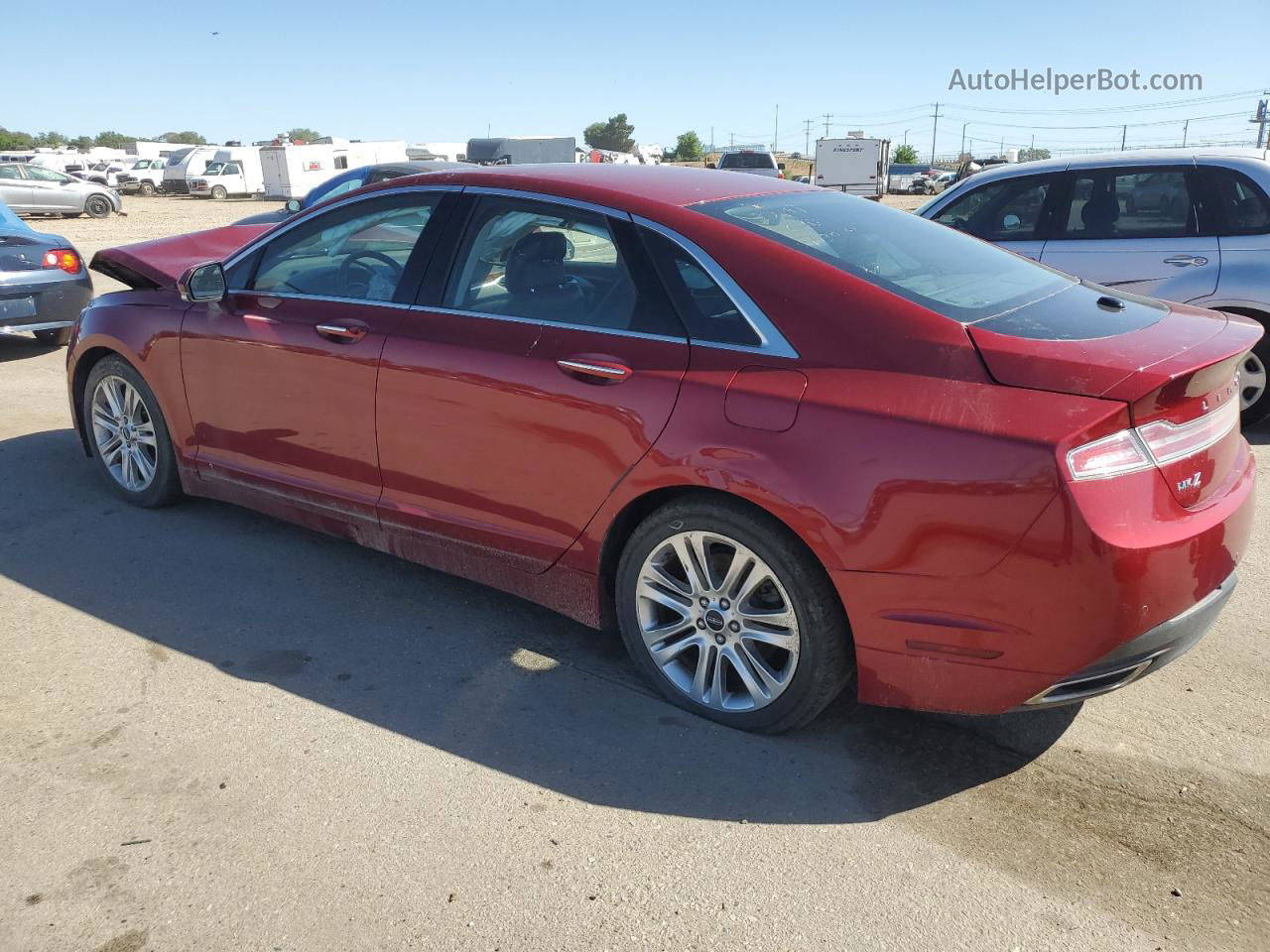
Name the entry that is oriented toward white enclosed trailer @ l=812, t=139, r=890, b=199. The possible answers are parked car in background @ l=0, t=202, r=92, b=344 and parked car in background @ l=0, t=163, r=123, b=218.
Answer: parked car in background @ l=0, t=163, r=123, b=218

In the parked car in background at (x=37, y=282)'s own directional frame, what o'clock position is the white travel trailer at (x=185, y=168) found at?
The white travel trailer is roughly at 2 o'clock from the parked car in background.

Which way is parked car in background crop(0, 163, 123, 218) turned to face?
to the viewer's right

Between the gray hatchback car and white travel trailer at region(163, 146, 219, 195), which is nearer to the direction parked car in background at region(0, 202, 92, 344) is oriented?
the white travel trailer

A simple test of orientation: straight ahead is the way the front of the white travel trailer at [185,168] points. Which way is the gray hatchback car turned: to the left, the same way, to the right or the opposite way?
to the right

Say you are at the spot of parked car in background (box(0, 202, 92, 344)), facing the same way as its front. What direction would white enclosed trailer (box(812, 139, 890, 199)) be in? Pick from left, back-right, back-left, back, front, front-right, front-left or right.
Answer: right

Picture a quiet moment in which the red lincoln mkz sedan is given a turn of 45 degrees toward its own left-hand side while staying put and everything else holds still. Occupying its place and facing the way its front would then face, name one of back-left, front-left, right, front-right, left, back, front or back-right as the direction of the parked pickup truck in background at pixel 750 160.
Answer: right

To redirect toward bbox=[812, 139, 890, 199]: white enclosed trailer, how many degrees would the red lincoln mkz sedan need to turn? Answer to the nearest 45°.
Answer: approximately 45° to its right

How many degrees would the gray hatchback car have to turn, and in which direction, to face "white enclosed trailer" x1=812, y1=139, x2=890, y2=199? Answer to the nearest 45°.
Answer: approximately 90° to its right

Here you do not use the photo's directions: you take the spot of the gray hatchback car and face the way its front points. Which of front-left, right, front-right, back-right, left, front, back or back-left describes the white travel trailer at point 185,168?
front-right

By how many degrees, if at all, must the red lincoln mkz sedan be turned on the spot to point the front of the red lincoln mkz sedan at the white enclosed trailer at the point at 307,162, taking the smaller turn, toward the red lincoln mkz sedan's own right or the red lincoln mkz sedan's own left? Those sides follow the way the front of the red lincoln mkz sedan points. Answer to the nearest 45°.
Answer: approximately 45° to the red lincoln mkz sedan's own right

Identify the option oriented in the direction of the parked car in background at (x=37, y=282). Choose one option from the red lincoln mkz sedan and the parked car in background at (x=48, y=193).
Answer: the red lincoln mkz sedan

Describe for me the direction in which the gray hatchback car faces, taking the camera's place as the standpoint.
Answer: facing to the left of the viewer
